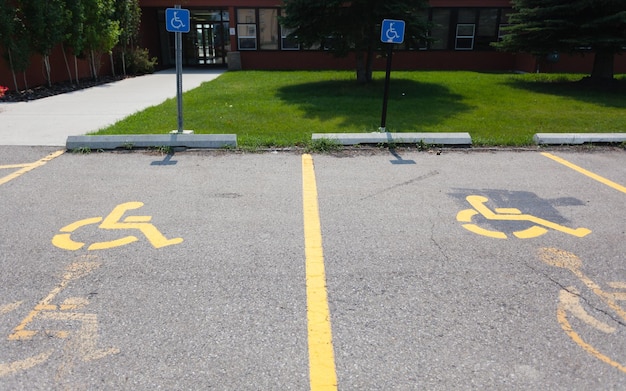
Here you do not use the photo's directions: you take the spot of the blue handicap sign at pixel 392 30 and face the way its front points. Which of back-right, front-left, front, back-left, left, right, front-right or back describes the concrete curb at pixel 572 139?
left

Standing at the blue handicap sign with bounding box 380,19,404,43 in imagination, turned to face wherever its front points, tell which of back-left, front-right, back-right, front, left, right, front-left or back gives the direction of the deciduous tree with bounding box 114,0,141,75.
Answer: back-right

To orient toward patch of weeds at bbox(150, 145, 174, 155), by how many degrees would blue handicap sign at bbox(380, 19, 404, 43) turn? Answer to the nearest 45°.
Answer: approximately 90° to its right

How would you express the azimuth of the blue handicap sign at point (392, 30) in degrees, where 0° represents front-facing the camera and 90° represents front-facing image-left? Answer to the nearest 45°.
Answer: approximately 0°

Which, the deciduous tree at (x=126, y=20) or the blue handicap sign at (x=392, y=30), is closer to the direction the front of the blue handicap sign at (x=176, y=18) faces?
the blue handicap sign

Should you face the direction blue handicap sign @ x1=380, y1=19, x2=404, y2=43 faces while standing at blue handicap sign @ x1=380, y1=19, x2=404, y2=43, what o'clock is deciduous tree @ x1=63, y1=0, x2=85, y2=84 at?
The deciduous tree is roughly at 4 o'clock from the blue handicap sign.

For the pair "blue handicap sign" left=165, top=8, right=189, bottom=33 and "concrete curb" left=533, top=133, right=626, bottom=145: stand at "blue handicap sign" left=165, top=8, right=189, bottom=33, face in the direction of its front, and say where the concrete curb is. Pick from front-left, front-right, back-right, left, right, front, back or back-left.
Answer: left

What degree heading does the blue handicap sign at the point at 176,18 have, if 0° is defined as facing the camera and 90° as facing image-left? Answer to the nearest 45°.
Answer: approximately 0°

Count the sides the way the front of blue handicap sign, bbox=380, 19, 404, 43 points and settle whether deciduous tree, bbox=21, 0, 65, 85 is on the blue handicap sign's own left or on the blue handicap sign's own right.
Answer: on the blue handicap sign's own right

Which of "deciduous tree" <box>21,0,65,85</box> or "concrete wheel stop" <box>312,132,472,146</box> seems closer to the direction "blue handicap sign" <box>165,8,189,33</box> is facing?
the concrete wheel stop

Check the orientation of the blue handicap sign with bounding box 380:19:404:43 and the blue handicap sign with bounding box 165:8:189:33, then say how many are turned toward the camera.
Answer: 2

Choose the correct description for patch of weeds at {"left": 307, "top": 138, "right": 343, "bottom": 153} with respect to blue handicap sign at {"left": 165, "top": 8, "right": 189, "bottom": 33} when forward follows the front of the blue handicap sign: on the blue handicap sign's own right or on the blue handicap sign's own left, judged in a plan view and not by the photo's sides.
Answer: on the blue handicap sign's own left
